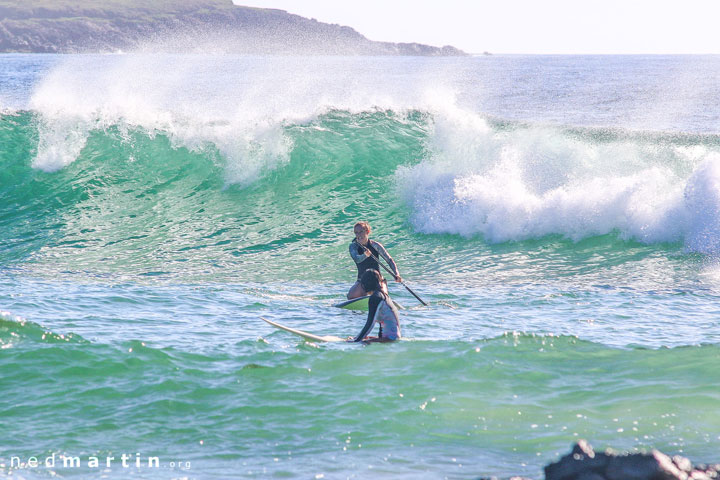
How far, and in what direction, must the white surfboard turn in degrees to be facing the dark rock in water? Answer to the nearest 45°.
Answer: approximately 90° to its left

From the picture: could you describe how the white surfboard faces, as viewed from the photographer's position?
facing to the left of the viewer

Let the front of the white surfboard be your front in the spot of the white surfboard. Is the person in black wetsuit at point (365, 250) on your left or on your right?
on your right
